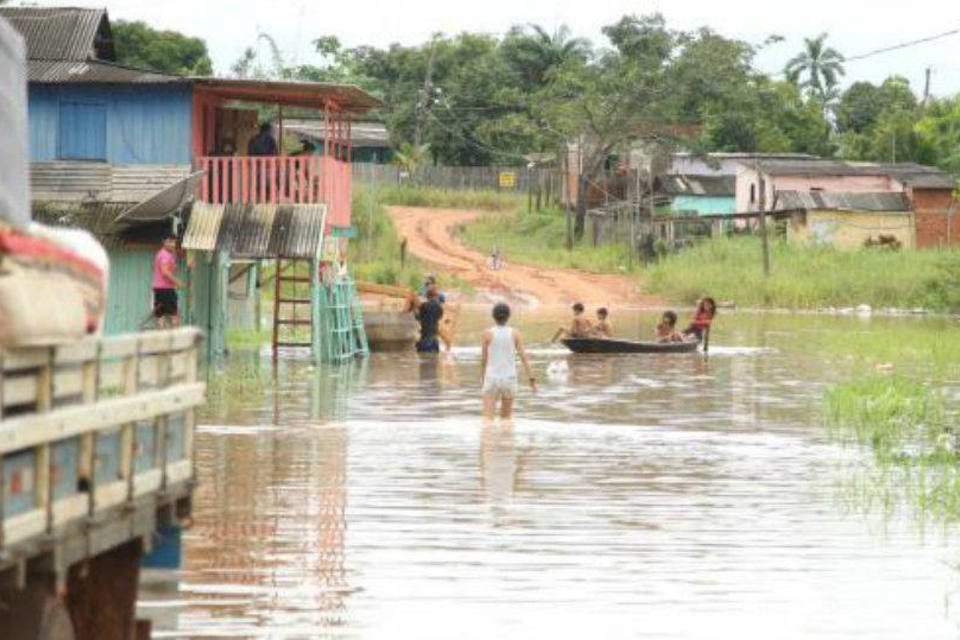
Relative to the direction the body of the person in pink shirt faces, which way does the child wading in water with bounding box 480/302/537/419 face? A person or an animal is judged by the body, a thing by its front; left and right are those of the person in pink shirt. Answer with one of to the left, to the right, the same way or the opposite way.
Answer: to the left

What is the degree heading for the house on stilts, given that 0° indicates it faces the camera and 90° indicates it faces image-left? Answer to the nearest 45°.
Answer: approximately 270°

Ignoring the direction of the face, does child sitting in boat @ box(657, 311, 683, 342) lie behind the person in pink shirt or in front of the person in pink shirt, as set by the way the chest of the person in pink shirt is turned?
in front

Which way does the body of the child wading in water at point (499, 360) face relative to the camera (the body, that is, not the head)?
away from the camera

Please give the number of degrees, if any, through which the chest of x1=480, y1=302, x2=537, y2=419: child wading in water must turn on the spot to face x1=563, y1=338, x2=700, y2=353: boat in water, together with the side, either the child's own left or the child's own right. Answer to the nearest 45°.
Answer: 0° — they already face it

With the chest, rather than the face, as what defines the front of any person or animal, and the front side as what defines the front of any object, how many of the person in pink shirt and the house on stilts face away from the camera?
0

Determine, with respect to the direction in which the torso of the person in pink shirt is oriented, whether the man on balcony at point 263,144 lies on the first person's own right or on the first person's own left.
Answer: on the first person's own left

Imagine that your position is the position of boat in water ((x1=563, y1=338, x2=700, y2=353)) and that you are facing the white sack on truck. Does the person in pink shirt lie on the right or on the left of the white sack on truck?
right

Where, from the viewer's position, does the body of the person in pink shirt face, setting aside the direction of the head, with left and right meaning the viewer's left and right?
facing to the right of the viewer

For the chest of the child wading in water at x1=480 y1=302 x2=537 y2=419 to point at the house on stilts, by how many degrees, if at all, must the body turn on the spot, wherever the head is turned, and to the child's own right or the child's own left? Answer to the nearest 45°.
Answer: approximately 45° to the child's own left

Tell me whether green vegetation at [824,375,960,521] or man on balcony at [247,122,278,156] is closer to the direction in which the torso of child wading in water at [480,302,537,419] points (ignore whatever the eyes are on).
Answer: the man on balcony
